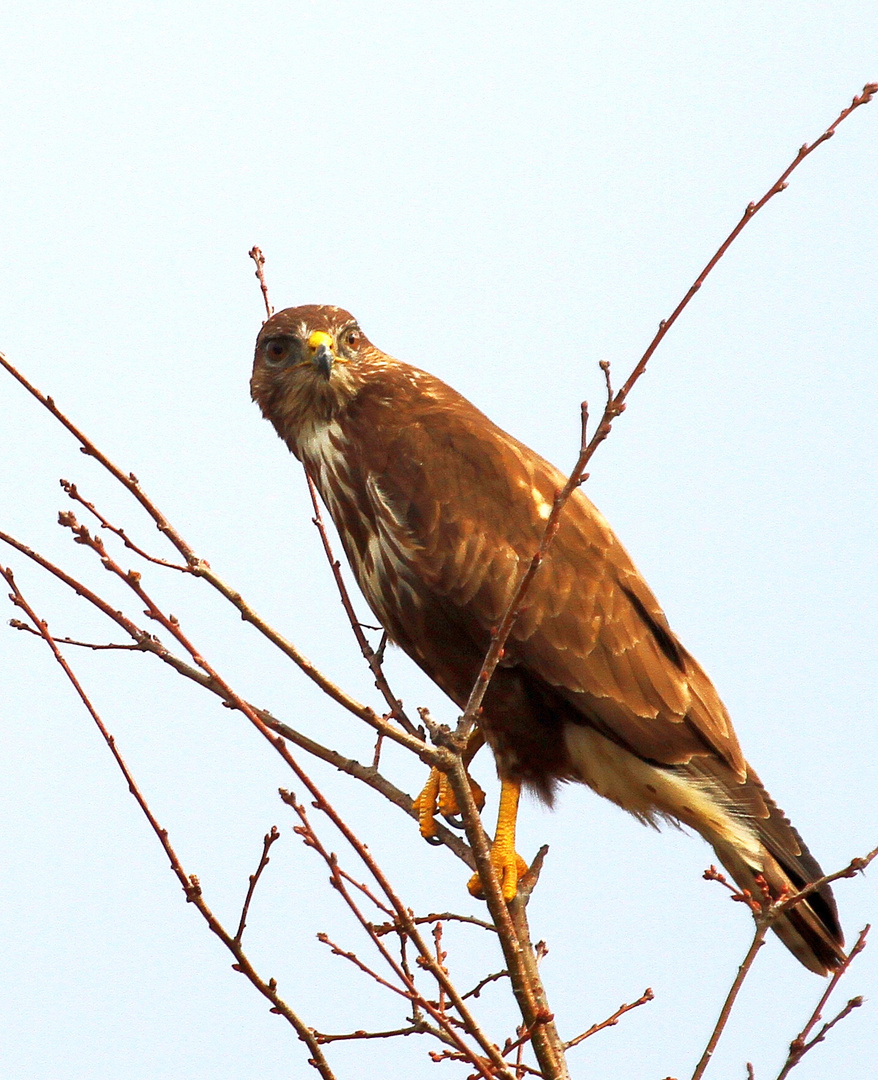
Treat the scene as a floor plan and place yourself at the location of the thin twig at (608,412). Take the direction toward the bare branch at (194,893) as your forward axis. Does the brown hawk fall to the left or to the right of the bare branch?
right

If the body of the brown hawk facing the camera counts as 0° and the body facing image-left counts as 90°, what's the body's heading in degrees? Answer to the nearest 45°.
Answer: approximately 90°

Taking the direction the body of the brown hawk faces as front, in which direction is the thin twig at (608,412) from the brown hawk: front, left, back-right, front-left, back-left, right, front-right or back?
left

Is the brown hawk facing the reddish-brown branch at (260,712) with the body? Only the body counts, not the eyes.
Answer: yes
